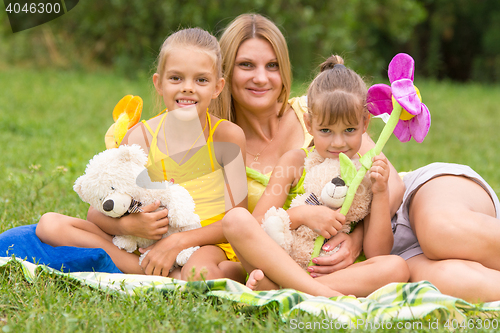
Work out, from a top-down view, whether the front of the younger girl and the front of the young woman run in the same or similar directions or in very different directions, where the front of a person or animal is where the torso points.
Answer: same or similar directions

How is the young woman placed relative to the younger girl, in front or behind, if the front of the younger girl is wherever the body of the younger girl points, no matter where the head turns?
behind

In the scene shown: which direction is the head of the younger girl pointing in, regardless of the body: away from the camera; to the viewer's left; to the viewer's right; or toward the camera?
toward the camera

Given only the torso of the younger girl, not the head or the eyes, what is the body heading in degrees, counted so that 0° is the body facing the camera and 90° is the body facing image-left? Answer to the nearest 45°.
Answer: approximately 0°

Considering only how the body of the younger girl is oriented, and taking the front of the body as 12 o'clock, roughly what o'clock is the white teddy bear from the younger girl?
The white teddy bear is roughly at 3 o'clock from the younger girl.

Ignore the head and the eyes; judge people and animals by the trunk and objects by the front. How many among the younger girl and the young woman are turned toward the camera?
2

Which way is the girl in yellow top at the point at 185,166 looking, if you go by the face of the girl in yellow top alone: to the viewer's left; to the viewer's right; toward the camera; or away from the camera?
toward the camera

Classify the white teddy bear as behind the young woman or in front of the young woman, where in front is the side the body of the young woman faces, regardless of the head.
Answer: in front

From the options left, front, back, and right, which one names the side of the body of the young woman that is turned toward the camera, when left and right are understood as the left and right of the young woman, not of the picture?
front

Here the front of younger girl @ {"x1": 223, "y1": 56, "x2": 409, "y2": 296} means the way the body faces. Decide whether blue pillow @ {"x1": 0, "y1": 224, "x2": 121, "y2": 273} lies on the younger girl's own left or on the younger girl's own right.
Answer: on the younger girl's own right

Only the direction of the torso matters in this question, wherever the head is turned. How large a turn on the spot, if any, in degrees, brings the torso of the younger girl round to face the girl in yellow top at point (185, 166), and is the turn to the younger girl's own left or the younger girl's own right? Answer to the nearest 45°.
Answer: approximately 135° to the younger girl's own right

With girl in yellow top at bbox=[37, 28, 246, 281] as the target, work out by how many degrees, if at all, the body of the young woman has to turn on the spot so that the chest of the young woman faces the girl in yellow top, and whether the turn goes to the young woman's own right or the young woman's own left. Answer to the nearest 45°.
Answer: approximately 45° to the young woman's own right

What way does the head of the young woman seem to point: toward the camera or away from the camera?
toward the camera

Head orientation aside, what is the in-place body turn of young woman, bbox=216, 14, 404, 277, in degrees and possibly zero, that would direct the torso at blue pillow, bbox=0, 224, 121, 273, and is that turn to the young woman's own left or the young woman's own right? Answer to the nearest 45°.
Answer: approximately 45° to the young woman's own right
